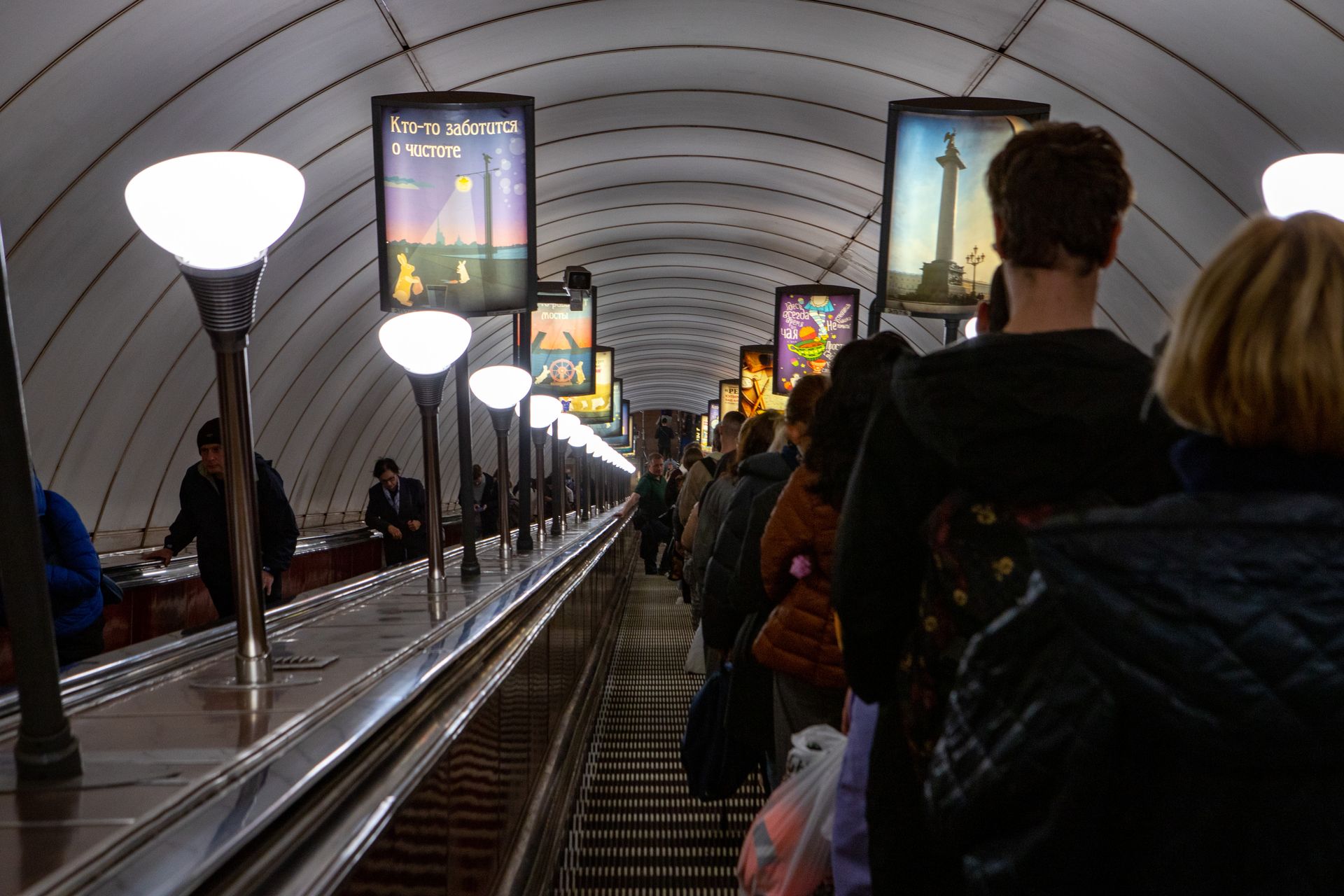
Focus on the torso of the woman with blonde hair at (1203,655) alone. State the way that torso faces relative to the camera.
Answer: away from the camera

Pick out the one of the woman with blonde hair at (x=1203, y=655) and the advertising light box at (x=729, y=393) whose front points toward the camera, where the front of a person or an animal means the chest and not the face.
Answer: the advertising light box

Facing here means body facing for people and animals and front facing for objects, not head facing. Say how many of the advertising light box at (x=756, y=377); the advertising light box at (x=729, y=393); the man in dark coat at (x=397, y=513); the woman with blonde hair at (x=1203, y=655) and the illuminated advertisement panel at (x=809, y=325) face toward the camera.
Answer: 4

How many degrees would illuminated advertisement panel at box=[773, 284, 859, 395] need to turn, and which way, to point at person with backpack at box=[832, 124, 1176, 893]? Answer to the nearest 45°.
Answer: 0° — it already faces them

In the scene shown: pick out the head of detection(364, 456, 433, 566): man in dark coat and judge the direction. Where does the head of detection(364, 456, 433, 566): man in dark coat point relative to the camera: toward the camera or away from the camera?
toward the camera

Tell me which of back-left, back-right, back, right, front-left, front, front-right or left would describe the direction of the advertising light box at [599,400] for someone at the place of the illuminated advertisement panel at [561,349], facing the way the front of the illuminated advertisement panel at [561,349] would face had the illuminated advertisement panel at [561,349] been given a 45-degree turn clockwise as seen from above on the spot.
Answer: back-right

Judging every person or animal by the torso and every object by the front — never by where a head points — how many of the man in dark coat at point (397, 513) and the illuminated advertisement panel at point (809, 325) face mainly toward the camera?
2

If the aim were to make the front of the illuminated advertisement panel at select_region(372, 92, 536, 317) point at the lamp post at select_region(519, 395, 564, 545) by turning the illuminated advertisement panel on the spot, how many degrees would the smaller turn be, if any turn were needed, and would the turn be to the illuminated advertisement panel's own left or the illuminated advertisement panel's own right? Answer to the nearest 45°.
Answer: approximately 180°

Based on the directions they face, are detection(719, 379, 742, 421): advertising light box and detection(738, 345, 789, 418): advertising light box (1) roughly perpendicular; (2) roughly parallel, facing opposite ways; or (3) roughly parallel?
roughly parallel

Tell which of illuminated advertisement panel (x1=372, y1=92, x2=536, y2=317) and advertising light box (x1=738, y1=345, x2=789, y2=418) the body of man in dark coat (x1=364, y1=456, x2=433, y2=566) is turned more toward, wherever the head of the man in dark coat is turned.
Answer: the illuminated advertisement panel

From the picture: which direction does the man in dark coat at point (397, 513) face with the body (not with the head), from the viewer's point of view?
toward the camera

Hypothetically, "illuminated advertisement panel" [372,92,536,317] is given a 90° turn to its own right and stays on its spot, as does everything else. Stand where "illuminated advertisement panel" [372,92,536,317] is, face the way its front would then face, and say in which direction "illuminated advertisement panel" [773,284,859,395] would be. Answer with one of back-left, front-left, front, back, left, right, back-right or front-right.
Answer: back-right

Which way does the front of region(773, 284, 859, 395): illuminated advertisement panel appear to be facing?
toward the camera

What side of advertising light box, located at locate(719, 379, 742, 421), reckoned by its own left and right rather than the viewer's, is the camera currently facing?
front
